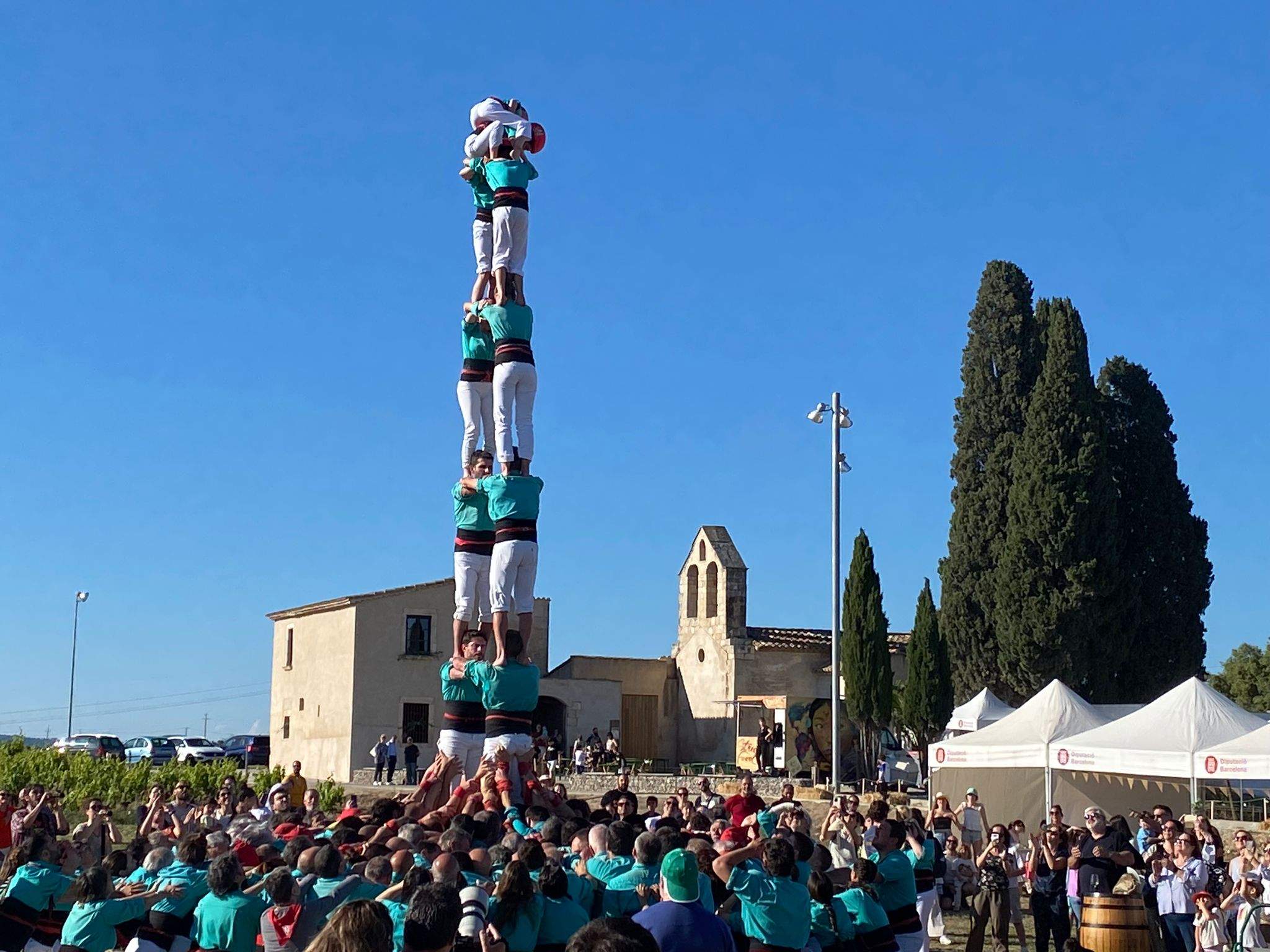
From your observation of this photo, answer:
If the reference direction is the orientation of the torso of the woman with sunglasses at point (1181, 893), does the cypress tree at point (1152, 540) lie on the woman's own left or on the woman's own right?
on the woman's own right

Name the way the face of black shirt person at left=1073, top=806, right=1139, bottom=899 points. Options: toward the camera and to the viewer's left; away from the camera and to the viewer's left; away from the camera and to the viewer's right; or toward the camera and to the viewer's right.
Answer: toward the camera and to the viewer's left

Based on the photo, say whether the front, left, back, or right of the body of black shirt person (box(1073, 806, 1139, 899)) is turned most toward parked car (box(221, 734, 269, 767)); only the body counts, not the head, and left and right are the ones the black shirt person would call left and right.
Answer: right

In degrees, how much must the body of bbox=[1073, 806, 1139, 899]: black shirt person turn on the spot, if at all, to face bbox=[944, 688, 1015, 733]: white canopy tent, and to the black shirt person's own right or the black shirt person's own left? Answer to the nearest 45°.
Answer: approximately 135° to the black shirt person's own right

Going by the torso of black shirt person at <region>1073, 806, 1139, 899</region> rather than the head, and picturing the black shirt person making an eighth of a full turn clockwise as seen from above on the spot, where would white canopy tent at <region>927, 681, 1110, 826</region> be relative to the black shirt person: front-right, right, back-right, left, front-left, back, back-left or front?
right

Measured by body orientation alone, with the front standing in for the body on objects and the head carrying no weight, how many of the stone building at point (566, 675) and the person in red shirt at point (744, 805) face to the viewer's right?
0

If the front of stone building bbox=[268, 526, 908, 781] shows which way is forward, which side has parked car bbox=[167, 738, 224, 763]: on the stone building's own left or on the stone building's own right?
on the stone building's own right

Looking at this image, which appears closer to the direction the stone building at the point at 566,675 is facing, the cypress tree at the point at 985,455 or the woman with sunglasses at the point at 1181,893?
the woman with sunglasses

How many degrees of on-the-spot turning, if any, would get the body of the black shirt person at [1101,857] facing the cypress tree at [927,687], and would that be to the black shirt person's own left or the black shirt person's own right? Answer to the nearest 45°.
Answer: approximately 135° to the black shirt person's own right

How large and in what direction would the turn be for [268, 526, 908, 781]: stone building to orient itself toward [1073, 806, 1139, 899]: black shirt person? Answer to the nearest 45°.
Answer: approximately 45° to its left
